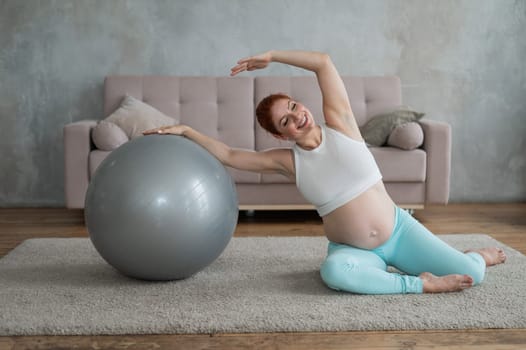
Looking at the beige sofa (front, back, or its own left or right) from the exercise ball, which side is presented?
front

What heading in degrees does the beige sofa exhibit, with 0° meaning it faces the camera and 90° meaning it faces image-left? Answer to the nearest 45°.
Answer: approximately 0°

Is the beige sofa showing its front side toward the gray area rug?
yes
